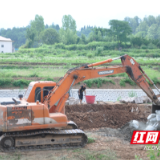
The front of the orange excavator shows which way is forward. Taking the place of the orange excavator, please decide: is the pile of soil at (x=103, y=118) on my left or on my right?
on my left

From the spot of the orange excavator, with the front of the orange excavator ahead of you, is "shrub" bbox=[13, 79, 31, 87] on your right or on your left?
on your left

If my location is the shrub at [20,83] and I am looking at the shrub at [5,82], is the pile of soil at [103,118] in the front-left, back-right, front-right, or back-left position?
back-left

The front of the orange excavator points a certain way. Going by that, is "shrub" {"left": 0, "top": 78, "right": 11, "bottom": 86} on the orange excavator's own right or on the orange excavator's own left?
on the orange excavator's own left

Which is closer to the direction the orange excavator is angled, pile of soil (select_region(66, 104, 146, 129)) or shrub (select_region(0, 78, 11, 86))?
the pile of soil

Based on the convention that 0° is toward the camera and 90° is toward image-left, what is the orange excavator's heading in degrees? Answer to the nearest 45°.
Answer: approximately 270°
